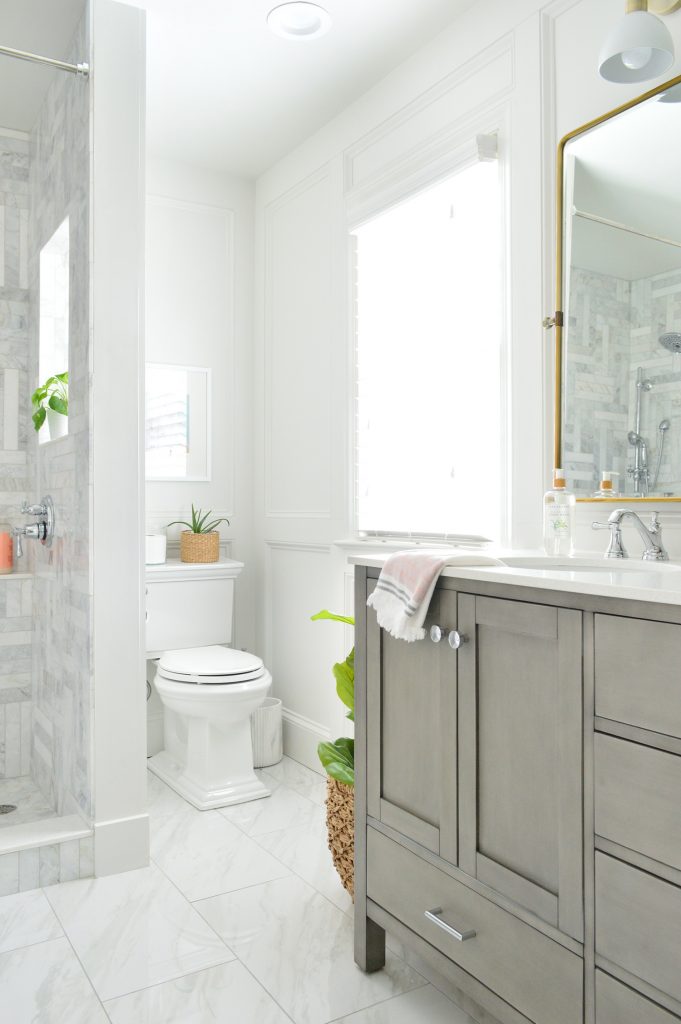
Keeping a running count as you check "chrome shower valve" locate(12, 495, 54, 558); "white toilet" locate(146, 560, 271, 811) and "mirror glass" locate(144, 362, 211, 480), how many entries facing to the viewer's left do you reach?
1

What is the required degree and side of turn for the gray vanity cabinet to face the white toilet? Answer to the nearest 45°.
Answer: approximately 90° to its right

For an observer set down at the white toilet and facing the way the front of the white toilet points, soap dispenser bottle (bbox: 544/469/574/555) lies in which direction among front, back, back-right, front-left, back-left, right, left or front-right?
front

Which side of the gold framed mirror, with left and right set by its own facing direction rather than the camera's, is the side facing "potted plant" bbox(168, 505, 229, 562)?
right

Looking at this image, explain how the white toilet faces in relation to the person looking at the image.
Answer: facing the viewer and to the right of the viewer

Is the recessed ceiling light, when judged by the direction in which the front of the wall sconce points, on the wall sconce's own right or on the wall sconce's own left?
on the wall sconce's own right

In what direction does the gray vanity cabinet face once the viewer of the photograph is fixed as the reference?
facing the viewer and to the left of the viewer
